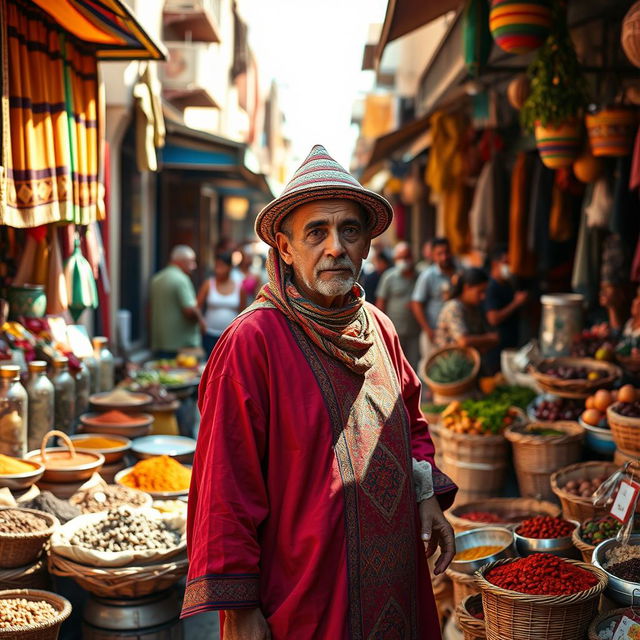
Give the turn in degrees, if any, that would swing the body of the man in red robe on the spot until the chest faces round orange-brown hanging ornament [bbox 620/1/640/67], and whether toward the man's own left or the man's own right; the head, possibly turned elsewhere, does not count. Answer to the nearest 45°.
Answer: approximately 90° to the man's own left

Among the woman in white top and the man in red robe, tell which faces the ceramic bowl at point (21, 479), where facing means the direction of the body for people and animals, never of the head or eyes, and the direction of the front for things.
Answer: the woman in white top

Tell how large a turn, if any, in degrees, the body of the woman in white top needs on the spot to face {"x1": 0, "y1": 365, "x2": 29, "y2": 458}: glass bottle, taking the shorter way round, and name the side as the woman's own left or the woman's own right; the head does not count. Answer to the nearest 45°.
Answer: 0° — they already face it

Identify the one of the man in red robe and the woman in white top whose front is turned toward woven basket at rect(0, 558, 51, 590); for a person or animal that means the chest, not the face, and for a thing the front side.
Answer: the woman in white top

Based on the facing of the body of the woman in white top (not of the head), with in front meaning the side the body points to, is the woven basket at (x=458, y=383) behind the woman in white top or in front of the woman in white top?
in front

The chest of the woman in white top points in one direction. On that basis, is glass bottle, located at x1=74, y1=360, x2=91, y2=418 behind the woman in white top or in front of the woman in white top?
in front

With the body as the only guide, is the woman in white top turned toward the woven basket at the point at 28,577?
yes

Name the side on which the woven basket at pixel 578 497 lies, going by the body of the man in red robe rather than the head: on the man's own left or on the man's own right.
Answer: on the man's own left

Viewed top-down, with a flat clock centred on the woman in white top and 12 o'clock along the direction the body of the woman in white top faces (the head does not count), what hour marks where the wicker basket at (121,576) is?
The wicker basket is roughly at 12 o'clock from the woman in white top.

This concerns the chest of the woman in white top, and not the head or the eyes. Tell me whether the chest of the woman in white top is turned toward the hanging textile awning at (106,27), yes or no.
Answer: yes

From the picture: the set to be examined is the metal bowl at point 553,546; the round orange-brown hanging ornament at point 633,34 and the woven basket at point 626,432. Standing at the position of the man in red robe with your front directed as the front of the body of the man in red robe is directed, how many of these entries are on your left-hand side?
3

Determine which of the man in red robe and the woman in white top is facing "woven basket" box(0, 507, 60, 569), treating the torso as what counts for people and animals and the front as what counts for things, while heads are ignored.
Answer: the woman in white top

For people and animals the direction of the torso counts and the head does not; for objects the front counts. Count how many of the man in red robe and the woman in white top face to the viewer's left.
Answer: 0
